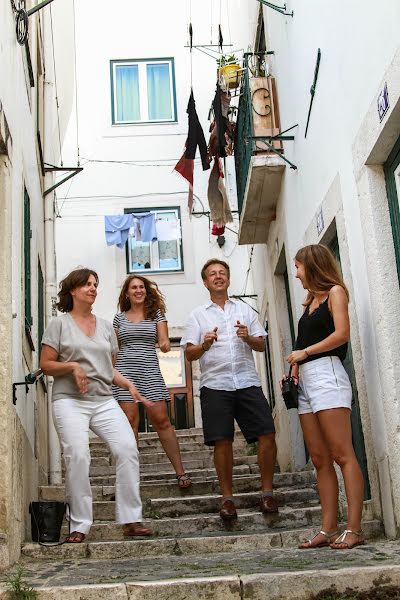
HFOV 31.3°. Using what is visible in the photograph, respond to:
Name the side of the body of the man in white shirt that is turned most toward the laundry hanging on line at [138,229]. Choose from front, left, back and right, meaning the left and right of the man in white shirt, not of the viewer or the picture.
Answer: back

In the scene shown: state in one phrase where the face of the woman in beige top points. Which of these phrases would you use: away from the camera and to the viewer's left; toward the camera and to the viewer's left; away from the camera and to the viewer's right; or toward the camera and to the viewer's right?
toward the camera and to the viewer's right

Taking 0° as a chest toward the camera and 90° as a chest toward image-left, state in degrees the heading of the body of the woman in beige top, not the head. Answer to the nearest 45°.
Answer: approximately 315°

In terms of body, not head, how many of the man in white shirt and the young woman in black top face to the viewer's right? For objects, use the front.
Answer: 0

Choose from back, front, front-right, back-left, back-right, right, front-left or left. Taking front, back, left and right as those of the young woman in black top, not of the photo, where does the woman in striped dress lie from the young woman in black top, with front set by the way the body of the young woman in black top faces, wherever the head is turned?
right

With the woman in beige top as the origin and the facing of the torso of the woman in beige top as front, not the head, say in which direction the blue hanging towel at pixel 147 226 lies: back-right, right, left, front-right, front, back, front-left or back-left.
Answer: back-left

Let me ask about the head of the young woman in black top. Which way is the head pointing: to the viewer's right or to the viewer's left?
to the viewer's left

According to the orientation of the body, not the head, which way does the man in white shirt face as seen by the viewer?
toward the camera

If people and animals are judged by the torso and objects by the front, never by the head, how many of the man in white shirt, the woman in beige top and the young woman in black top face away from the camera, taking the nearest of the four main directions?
0

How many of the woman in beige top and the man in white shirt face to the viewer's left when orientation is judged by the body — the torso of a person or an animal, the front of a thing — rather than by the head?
0

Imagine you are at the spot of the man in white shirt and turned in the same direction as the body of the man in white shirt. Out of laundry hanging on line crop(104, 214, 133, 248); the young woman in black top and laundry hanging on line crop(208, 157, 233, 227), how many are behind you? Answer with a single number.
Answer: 2
